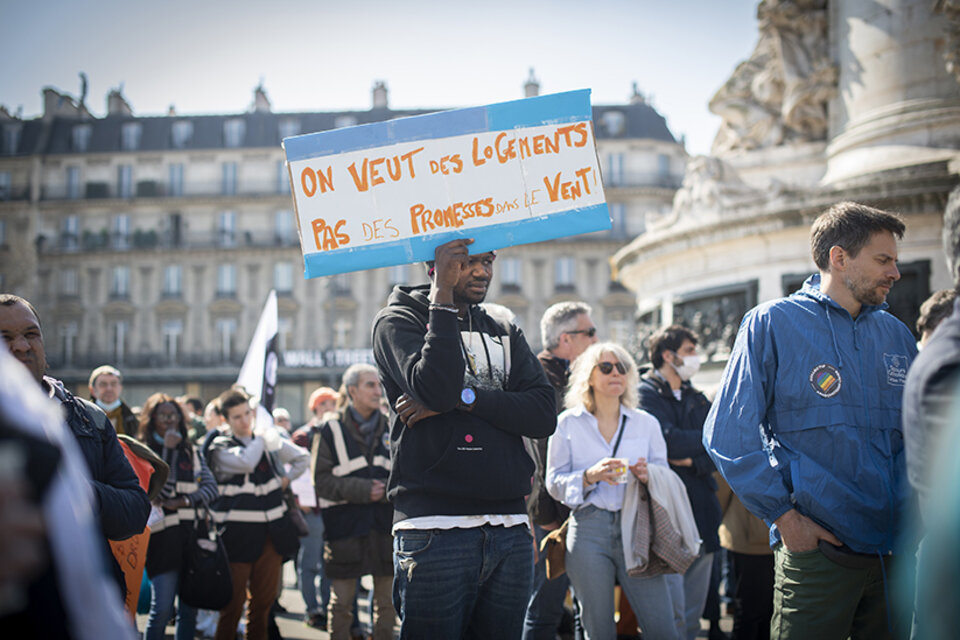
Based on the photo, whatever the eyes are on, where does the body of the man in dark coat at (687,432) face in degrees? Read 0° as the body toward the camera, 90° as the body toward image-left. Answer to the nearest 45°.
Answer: approximately 315°

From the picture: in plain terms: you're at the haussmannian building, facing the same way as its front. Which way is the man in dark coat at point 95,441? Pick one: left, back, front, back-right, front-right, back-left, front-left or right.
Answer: front

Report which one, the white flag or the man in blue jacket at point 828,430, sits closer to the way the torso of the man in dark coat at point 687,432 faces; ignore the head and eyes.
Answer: the man in blue jacket

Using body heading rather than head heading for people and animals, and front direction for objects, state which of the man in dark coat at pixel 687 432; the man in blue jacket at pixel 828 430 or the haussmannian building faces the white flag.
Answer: the haussmannian building

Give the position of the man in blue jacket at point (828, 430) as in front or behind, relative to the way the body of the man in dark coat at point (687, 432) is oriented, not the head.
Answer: in front

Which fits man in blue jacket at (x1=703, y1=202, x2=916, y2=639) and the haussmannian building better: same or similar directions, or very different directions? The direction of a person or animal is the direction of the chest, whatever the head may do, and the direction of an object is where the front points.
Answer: same or similar directions

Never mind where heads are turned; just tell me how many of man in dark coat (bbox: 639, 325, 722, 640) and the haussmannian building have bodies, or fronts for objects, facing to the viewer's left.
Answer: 0

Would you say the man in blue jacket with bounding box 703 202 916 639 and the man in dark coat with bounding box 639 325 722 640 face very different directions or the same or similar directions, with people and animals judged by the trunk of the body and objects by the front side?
same or similar directions

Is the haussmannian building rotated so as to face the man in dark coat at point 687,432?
yes

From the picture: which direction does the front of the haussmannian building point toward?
toward the camera

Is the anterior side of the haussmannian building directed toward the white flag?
yes
